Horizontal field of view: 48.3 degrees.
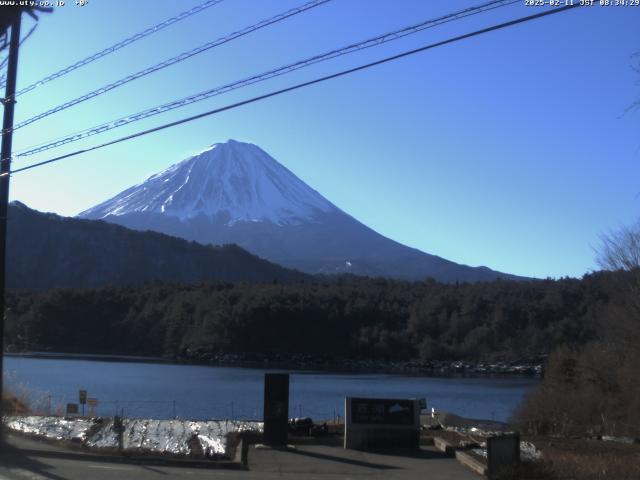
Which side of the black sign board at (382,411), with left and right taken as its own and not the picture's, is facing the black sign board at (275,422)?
right

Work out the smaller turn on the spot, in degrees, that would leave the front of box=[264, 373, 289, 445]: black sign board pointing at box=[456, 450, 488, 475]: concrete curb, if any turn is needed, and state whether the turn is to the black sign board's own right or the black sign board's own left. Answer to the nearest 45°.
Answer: approximately 45° to the black sign board's own left

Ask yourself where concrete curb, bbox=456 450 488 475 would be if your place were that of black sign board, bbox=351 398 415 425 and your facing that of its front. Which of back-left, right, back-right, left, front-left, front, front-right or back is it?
front-left

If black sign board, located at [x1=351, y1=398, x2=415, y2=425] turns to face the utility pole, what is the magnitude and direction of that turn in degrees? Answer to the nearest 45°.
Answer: approximately 90° to its right

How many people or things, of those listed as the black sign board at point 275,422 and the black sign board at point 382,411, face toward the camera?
2

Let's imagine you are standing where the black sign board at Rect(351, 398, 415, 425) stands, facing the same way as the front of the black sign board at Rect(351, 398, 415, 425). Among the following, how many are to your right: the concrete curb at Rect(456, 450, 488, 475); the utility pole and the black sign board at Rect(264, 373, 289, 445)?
2

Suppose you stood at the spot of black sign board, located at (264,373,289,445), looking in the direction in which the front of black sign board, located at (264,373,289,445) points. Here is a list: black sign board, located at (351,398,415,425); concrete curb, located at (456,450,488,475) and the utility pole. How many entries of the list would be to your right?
1

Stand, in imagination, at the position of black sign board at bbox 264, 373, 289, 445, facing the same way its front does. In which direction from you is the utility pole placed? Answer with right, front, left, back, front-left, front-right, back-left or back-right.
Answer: right

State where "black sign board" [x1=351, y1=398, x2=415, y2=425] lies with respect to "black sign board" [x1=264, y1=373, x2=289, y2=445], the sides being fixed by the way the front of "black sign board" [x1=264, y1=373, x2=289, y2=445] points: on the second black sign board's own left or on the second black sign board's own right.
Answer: on the second black sign board's own left

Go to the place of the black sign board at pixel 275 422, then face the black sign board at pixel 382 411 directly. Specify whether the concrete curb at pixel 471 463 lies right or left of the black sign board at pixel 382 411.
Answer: right
